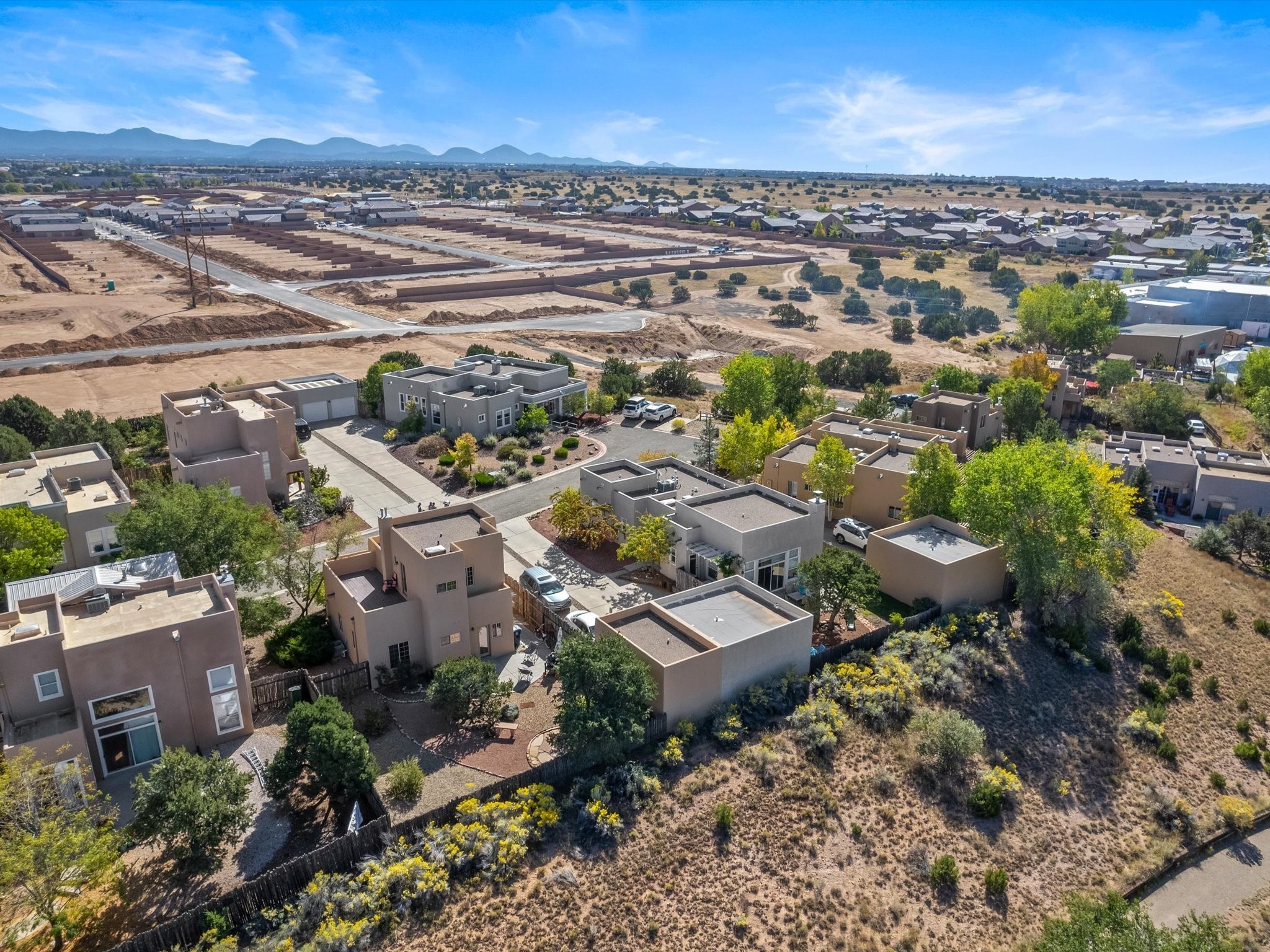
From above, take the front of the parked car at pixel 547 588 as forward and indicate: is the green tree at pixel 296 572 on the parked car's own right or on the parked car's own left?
on the parked car's own right

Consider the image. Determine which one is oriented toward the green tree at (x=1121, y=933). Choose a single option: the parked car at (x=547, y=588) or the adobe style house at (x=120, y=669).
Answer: the parked car

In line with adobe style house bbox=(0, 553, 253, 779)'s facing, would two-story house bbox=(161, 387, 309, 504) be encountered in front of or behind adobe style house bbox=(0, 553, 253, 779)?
in front

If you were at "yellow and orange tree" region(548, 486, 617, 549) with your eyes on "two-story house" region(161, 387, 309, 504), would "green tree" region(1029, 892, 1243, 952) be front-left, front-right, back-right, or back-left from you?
back-left

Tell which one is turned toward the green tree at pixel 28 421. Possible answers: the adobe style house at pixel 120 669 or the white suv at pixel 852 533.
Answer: the adobe style house

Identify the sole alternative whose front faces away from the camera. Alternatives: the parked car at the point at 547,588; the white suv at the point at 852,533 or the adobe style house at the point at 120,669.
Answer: the adobe style house

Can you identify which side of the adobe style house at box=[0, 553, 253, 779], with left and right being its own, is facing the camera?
back

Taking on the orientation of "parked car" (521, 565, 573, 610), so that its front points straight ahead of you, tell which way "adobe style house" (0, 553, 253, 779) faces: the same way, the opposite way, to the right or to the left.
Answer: the opposite way

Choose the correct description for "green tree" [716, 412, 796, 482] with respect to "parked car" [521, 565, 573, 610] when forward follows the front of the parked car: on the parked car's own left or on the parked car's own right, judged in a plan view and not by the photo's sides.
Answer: on the parked car's own left

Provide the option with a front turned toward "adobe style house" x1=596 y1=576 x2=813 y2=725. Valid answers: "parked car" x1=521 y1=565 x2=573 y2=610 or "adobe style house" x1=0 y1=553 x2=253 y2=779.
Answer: the parked car

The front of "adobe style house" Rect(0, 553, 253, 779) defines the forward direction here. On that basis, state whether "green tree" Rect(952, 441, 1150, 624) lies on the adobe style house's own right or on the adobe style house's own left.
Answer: on the adobe style house's own right
